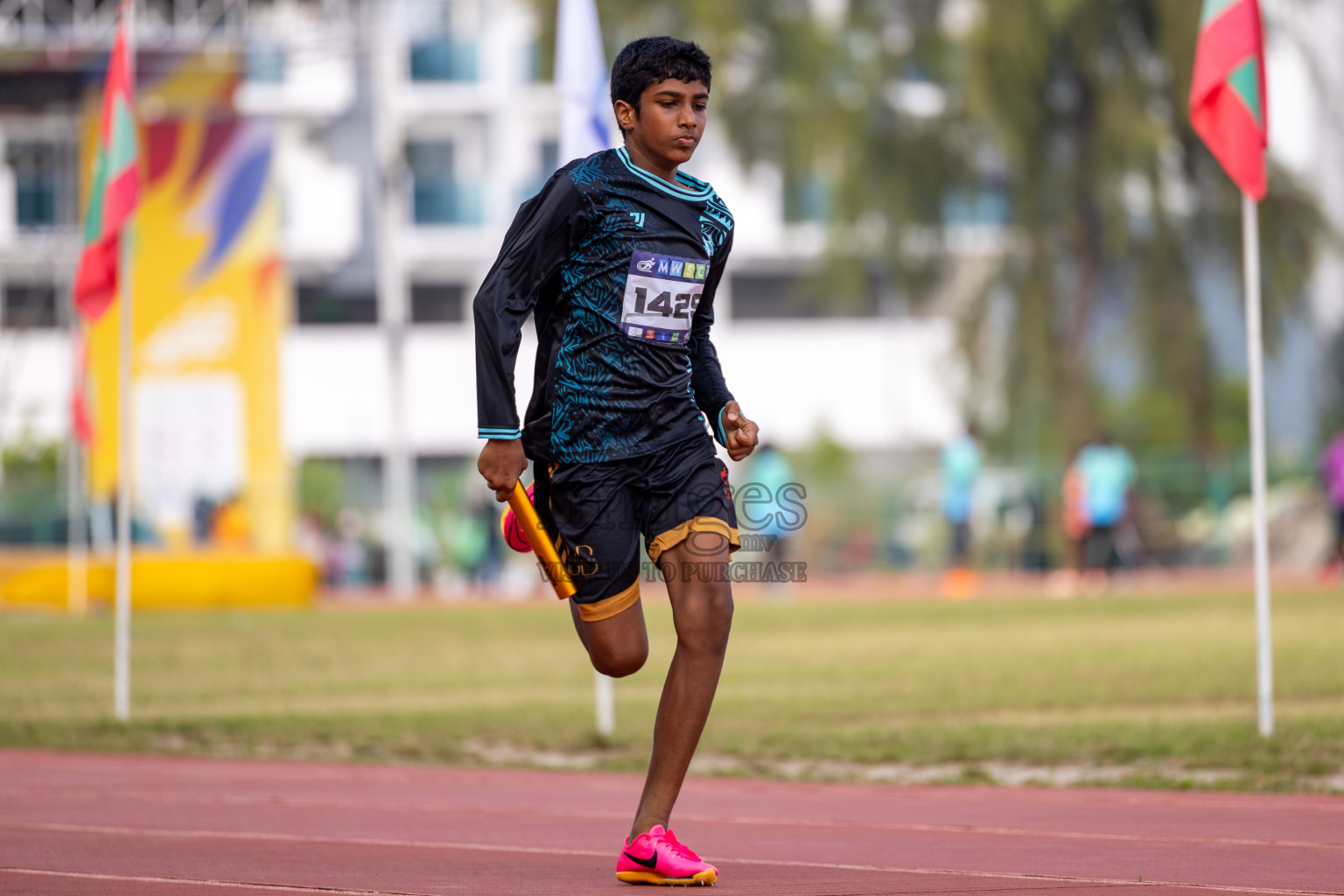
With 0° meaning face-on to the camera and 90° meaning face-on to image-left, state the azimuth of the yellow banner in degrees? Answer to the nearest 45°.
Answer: approximately 0°

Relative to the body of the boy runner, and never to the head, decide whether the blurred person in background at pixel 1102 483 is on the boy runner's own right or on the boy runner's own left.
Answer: on the boy runner's own left

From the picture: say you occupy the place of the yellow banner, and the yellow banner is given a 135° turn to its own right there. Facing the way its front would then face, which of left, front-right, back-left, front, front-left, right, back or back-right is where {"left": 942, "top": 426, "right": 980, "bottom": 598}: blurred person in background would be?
back-right

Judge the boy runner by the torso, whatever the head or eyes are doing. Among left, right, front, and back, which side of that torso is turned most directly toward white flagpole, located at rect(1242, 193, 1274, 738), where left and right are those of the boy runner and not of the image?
left

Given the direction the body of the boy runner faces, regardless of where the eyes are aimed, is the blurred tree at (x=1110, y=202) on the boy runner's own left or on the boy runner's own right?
on the boy runner's own left

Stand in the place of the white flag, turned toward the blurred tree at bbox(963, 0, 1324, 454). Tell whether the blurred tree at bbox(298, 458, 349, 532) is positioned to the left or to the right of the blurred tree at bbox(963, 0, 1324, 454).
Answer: left

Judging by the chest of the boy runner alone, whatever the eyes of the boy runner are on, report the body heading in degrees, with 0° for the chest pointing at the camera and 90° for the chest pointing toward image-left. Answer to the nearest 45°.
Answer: approximately 315°
